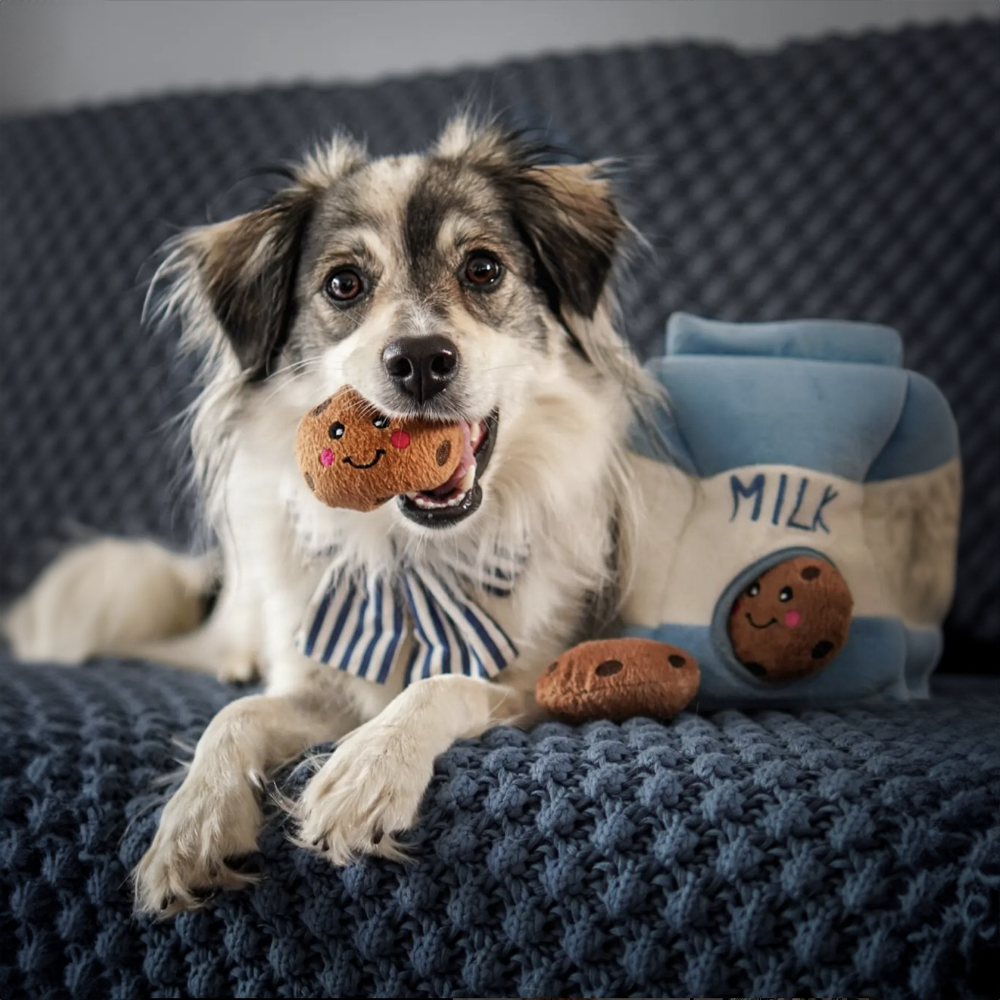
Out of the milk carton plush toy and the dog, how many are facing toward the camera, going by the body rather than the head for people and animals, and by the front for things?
2

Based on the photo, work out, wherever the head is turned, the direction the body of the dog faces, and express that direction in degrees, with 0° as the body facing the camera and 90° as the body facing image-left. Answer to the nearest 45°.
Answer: approximately 0°

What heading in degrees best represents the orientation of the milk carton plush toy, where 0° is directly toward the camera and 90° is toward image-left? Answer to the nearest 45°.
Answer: approximately 0°
